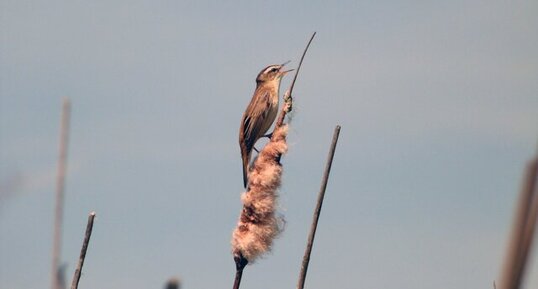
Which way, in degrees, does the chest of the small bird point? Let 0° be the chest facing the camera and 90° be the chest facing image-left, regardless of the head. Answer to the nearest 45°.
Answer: approximately 270°

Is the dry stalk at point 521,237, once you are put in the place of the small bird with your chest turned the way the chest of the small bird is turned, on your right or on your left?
on your right

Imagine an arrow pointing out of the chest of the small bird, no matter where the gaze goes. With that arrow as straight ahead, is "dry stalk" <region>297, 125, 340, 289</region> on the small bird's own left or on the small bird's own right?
on the small bird's own right
